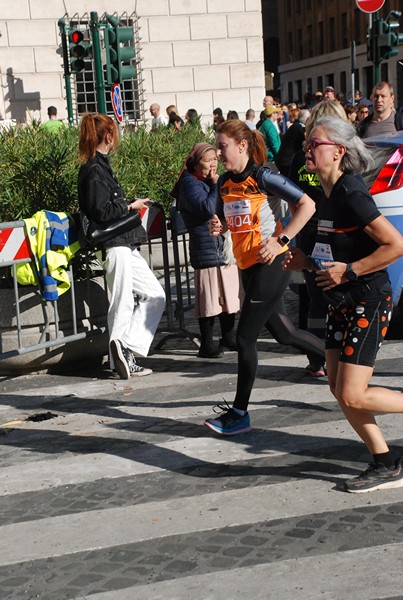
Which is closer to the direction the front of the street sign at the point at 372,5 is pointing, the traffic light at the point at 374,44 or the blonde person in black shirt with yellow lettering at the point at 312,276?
the blonde person in black shirt with yellow lettering

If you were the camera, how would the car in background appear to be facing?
facing away from the viewer and to the right of the viewer

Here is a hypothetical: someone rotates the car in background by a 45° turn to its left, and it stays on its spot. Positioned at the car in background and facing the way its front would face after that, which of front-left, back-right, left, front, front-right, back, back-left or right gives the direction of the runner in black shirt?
back

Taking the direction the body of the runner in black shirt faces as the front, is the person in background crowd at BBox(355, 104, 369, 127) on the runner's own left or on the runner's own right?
on the runner's own right

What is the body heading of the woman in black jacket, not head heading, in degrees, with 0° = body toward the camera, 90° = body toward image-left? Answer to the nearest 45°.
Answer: approximately 270°

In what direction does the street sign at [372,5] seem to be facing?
toward the camera

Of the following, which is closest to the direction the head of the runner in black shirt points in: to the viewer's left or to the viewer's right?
to the viewer's left

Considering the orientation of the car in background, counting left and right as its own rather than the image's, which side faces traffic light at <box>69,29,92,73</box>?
left

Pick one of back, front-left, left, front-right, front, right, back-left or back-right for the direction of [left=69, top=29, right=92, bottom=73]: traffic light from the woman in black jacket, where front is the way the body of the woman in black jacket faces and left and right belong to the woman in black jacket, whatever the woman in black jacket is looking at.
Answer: left
